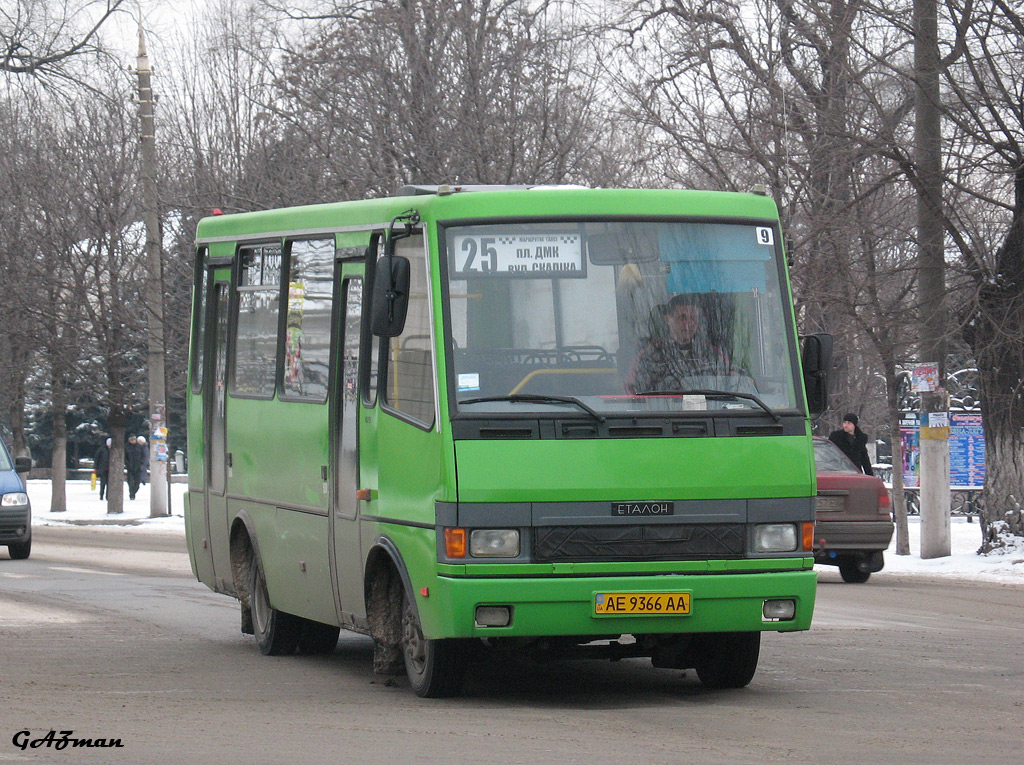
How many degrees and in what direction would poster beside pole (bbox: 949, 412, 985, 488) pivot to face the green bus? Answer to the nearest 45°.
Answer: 0° — it already faces it

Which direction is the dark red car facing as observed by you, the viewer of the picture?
facing away from the viewer

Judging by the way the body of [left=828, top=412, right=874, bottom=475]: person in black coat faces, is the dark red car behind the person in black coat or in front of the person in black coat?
in front

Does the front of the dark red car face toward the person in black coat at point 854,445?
yes

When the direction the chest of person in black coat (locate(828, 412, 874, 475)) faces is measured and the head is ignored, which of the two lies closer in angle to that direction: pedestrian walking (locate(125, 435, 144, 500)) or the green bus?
the green bus

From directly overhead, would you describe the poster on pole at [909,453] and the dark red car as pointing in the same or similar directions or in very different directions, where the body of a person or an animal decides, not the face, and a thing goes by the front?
very different directions

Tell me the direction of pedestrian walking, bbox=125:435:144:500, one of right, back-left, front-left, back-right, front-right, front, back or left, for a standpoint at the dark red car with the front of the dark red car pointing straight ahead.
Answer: front-left

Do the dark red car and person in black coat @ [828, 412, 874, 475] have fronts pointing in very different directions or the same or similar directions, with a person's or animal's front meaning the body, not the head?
very different directions
